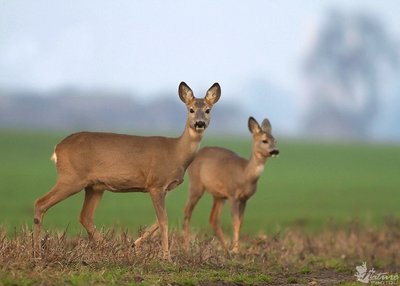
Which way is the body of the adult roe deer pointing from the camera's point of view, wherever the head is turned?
to the viewer's right
